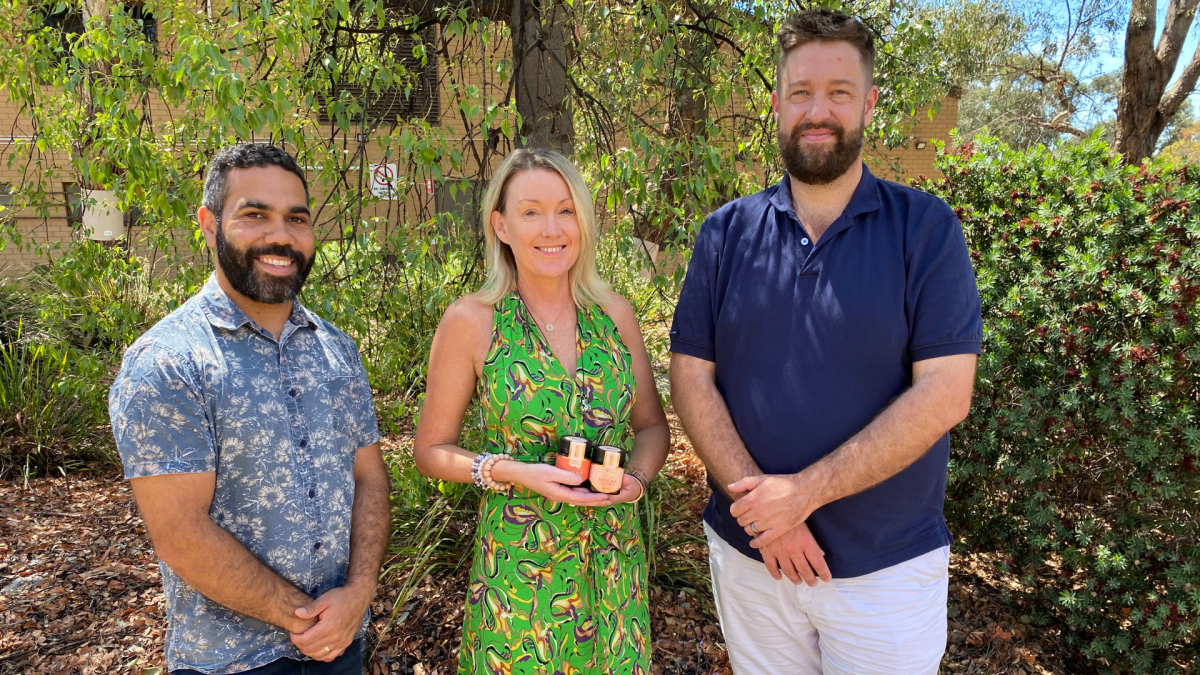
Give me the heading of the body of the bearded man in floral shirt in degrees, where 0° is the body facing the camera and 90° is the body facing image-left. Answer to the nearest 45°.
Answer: approximately 315°

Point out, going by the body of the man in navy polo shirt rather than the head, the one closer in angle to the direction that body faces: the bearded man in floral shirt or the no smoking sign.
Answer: the bearded man in floral shirt

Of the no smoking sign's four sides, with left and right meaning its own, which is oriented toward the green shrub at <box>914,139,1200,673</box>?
left

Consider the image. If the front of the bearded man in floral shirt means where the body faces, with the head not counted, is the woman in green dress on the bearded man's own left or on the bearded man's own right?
on the bearded man's own left

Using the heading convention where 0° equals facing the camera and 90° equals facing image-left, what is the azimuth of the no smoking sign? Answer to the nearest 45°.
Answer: approximately 0°

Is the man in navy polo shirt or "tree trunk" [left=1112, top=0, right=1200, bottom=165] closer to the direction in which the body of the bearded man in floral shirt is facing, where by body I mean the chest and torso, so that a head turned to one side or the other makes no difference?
the man in navy polo shirt

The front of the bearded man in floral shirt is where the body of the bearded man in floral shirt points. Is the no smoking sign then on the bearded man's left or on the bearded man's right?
on the bearded man's left

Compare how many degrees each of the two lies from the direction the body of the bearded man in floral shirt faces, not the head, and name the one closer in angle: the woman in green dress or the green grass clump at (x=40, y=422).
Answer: the woman in green dress

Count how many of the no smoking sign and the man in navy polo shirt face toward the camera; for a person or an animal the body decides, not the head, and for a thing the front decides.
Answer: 2
